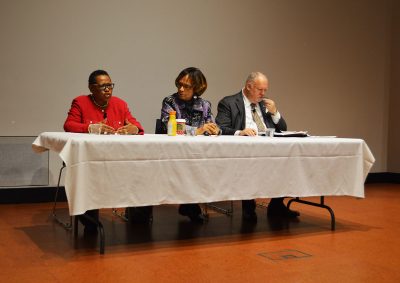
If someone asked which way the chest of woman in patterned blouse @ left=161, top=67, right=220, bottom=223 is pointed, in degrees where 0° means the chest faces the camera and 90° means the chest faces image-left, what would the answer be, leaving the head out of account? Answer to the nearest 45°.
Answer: approximately 0°

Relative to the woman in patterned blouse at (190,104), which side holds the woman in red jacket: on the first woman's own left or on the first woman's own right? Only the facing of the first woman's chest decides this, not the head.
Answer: on the first woman's own right

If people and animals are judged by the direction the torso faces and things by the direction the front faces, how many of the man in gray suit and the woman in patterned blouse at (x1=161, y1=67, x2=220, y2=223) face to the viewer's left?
0

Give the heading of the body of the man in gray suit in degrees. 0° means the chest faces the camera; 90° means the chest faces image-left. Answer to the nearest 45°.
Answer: approximately 315°

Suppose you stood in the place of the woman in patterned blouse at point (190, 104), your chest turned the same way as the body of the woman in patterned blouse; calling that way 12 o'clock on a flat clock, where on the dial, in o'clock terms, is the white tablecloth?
The white tablecloth is roughly at 12 o'clock from the woman in patterned blouse.

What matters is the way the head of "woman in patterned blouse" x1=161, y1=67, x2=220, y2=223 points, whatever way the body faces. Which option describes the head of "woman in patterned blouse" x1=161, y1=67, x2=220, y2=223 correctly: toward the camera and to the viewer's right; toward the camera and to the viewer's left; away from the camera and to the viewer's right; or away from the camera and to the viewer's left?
toward the camera and to the viewer's left

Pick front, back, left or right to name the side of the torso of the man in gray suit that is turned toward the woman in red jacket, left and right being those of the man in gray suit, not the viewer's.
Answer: right

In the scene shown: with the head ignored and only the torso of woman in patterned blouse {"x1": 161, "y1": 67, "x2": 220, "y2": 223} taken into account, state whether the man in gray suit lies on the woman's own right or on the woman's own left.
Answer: on the woman's own left
